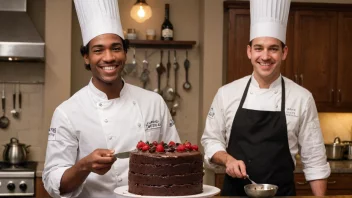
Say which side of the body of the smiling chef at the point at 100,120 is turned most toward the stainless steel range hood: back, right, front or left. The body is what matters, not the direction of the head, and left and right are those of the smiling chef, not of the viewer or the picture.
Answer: back

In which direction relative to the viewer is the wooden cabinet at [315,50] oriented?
toward the camera

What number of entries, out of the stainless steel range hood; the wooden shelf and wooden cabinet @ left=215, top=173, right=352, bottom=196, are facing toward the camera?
3

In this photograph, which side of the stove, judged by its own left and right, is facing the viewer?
front

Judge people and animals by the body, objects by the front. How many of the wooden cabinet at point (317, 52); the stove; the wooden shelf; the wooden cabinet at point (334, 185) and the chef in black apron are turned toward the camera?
5

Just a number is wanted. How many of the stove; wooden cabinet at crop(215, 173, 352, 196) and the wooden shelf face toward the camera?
3

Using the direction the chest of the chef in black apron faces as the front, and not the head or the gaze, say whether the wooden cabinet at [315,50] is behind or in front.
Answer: behind

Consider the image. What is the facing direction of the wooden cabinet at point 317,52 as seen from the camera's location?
facing the viewer

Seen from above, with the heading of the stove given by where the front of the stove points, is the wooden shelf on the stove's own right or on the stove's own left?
on the stove's own left

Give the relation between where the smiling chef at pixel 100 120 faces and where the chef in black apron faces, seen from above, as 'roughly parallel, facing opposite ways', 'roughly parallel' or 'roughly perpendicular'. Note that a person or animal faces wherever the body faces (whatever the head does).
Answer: roughly parallel

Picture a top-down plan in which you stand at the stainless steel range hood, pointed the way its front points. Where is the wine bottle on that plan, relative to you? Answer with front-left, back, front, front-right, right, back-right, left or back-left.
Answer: left

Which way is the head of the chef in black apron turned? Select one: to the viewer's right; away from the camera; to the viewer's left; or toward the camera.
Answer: toward the camera

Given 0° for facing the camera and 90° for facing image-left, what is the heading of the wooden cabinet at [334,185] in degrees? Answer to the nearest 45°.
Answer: approximately 0°

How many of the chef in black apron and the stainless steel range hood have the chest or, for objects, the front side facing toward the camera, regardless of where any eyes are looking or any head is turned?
2

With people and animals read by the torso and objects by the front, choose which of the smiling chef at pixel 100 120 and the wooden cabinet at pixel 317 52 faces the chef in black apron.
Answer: the wooden cabinet

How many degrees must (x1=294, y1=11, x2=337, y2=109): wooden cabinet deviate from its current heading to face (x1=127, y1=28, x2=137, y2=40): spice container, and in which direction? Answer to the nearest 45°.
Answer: approximately 90° to its right
